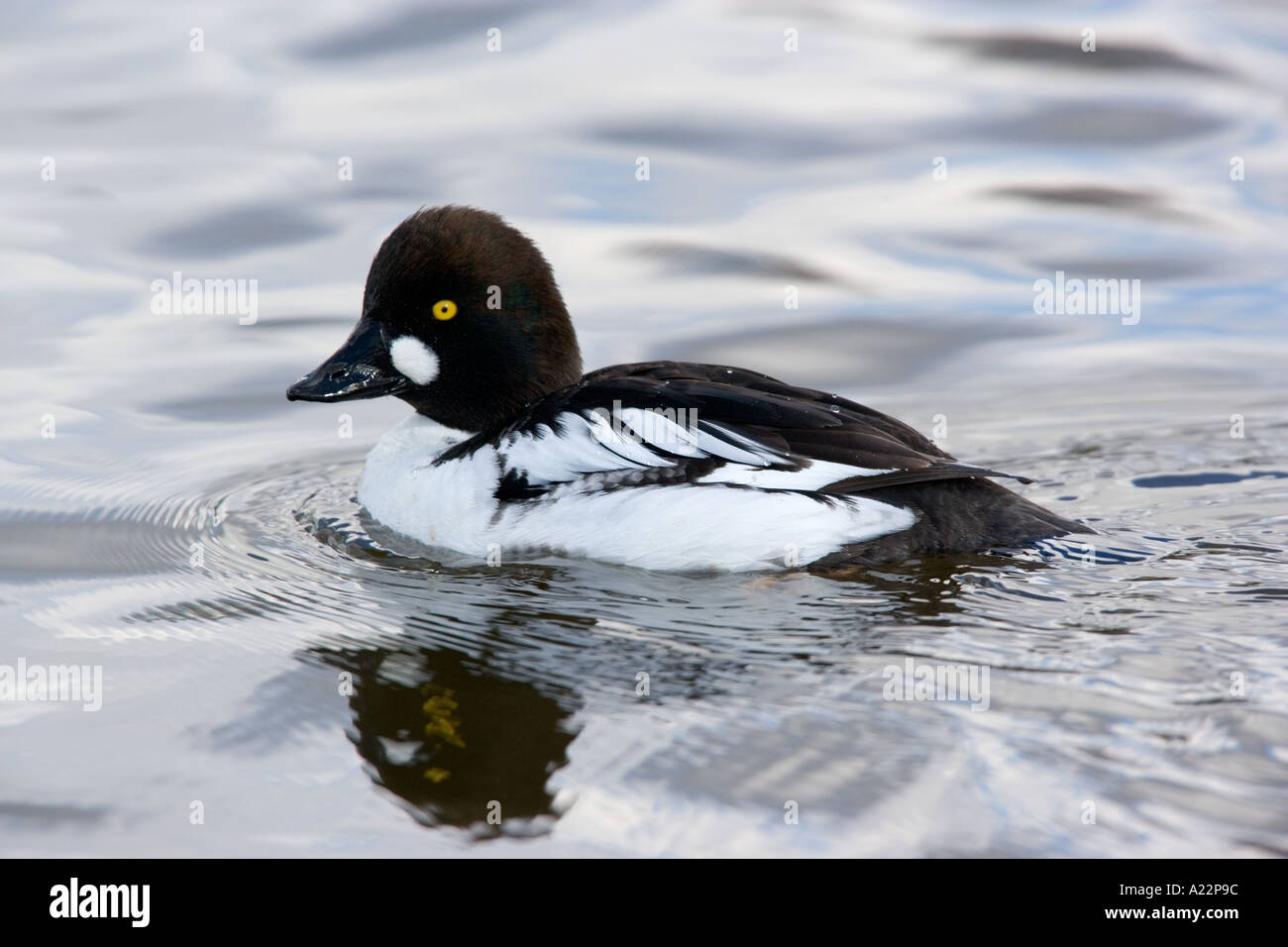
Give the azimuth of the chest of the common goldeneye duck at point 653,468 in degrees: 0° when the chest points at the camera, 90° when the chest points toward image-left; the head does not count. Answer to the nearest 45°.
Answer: approximately 90°
